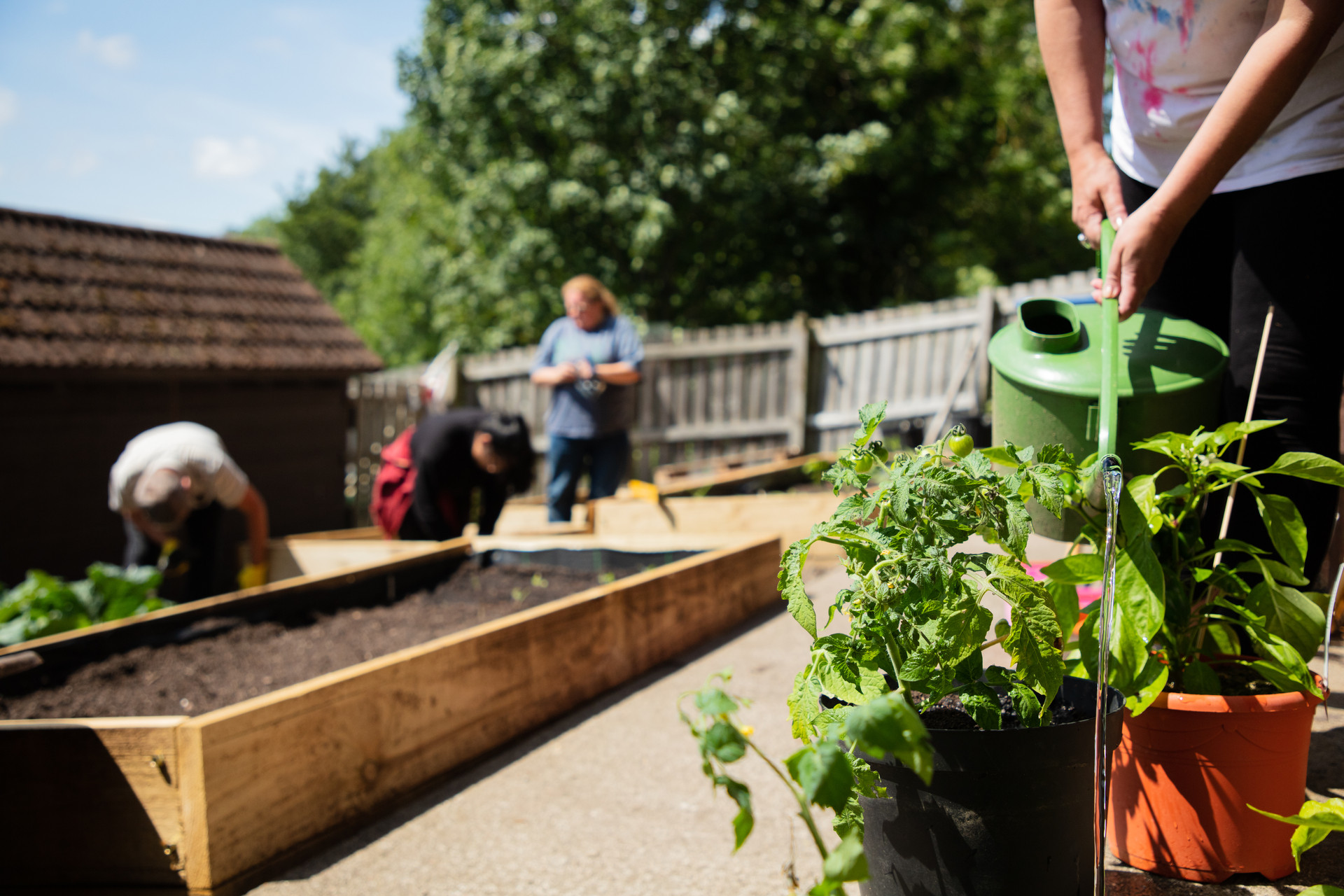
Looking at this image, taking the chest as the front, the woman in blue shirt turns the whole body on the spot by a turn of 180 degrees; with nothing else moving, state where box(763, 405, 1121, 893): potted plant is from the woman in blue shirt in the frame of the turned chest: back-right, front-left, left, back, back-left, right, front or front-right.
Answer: back

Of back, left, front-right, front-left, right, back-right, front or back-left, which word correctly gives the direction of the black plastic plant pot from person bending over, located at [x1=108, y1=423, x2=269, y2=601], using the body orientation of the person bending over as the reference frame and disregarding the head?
front

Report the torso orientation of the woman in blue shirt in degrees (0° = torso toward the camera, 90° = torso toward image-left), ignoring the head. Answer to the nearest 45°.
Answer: approximately 0°

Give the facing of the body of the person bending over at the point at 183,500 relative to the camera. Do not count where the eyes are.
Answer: toward the camera

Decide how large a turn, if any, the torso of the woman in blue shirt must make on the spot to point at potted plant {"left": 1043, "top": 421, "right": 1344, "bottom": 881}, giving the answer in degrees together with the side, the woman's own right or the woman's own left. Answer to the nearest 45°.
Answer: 0° — they already face it

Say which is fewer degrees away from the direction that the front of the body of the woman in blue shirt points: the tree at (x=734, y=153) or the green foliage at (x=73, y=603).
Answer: the green foliage

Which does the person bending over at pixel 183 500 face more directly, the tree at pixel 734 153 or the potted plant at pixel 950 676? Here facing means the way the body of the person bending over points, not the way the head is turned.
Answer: the potted plant

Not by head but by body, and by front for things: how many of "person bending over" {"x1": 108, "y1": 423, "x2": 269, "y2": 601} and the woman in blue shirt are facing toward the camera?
2

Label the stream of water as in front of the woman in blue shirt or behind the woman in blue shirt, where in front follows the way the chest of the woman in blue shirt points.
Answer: in front

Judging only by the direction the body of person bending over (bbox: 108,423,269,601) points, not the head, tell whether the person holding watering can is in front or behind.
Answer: in front

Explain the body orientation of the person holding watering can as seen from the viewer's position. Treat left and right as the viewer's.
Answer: facing the viewer and to the left of the viewer
